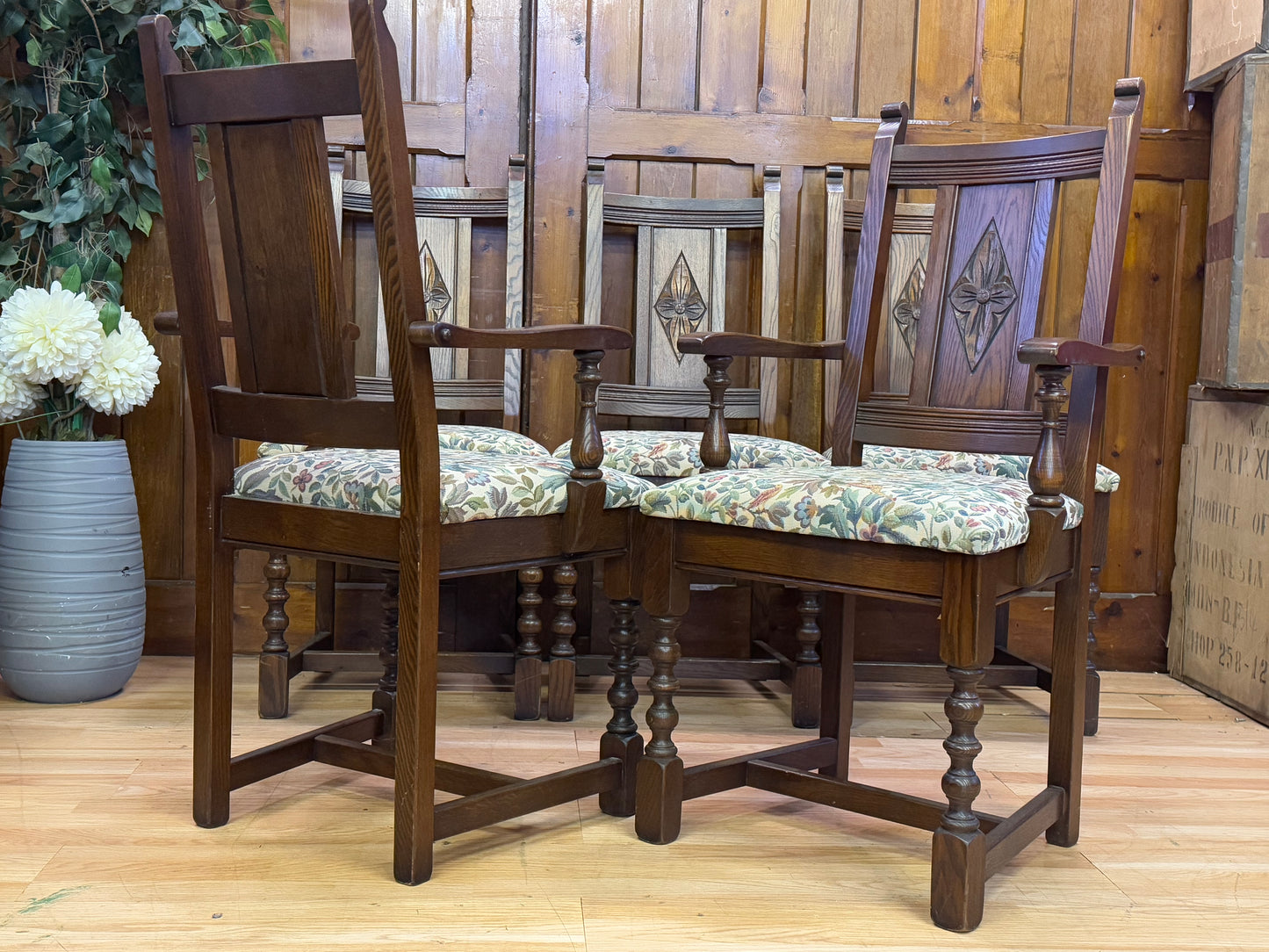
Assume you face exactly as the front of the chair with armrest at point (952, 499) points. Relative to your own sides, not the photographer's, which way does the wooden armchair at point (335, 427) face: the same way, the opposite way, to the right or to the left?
the opposite way

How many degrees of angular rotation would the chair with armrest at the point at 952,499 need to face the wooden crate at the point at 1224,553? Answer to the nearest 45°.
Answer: approximately 180°

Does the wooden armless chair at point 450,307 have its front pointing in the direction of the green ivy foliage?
no

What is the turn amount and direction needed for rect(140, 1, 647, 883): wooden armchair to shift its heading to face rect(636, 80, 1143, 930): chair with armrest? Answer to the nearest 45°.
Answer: approximately 45° to its right

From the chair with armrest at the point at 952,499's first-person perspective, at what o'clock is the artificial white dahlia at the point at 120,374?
The artificial white dahlia is roughly at 2 o'clock from the chair with armrest.

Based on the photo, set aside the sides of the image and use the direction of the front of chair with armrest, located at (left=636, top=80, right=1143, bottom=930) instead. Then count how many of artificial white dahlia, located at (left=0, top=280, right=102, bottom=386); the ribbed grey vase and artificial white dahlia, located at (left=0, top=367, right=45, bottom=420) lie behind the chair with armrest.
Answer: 0

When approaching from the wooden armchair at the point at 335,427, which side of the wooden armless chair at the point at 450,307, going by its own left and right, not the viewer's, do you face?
front

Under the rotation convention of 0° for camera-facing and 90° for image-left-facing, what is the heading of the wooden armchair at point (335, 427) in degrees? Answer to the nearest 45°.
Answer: approximately 225°

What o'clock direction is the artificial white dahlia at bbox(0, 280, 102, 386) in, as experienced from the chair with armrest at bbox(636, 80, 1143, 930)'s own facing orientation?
The artificial white dahlia is roughly at 2 o'clock from the chair with armrest.

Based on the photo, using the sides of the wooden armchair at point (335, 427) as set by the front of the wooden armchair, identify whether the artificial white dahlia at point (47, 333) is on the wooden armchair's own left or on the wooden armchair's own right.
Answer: on the wooden armchair's own left

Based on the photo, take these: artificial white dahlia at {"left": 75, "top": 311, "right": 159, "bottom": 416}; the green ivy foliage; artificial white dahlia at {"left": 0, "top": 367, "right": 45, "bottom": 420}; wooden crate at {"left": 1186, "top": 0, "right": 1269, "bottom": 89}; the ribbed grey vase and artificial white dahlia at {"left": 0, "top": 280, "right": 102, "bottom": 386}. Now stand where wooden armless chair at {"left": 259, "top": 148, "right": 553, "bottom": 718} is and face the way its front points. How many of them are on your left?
1

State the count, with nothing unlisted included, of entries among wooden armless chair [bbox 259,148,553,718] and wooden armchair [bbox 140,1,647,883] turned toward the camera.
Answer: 1

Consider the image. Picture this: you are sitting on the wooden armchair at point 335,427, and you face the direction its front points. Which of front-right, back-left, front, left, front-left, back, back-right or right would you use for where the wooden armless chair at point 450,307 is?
front-left

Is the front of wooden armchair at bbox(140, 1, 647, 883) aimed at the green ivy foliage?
no

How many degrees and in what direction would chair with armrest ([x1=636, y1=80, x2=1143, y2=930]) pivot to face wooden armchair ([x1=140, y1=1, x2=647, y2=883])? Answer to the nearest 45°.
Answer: approximately 45° to its right

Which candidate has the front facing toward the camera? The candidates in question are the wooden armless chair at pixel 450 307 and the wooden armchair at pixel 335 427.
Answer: the wooden armless chair at pixel 450 307

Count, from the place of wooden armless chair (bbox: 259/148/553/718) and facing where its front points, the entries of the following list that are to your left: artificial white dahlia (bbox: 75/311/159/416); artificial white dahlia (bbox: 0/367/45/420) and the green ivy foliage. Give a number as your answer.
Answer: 0

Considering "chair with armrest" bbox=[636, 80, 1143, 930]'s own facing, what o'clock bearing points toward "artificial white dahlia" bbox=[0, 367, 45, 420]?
The artificial white dahlia is roughly at 2 o'clock from the chair with armrest.

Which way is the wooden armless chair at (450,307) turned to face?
toward the camera

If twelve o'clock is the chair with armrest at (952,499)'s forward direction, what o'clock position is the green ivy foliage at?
The green ivy foliage is roughly at 2 o'clock from the chair with armrest.

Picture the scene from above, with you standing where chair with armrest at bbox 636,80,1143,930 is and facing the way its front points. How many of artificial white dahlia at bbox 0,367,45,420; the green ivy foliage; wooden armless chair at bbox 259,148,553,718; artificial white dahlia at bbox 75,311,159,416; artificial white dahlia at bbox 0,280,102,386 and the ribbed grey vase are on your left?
0

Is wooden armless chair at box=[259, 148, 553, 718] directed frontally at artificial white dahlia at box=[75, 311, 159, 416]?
no
